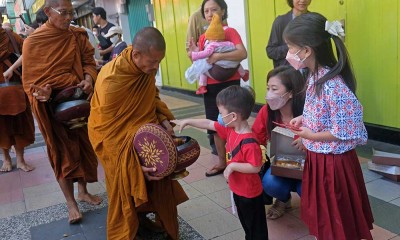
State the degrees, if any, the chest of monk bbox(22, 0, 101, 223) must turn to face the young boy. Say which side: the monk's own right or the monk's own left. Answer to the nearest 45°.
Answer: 0° — they already face them

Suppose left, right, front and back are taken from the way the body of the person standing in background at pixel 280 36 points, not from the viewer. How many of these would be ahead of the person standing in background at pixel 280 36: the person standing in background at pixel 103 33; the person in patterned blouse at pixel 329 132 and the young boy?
2

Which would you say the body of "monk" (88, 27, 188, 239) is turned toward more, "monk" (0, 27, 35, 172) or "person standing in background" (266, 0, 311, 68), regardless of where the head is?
the person standing in background

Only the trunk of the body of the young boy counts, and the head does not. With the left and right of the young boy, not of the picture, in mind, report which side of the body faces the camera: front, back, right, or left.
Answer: left

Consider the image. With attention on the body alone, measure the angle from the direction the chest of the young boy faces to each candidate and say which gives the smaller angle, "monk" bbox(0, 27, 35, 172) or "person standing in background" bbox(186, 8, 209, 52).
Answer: the monk

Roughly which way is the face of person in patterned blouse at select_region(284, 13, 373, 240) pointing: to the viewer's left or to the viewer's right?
to the viewer's left

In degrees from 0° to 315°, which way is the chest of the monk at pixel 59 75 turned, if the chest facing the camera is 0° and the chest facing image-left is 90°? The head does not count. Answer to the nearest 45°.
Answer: approximately 315°

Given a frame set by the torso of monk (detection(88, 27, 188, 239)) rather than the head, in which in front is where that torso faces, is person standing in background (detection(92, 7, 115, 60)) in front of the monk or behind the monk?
behind

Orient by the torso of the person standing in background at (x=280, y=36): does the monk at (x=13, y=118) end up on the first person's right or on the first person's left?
on the first person's right

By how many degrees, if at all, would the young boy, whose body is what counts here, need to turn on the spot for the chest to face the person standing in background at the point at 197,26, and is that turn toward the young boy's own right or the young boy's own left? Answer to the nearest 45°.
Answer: approximately 90° to the young boy's own right
